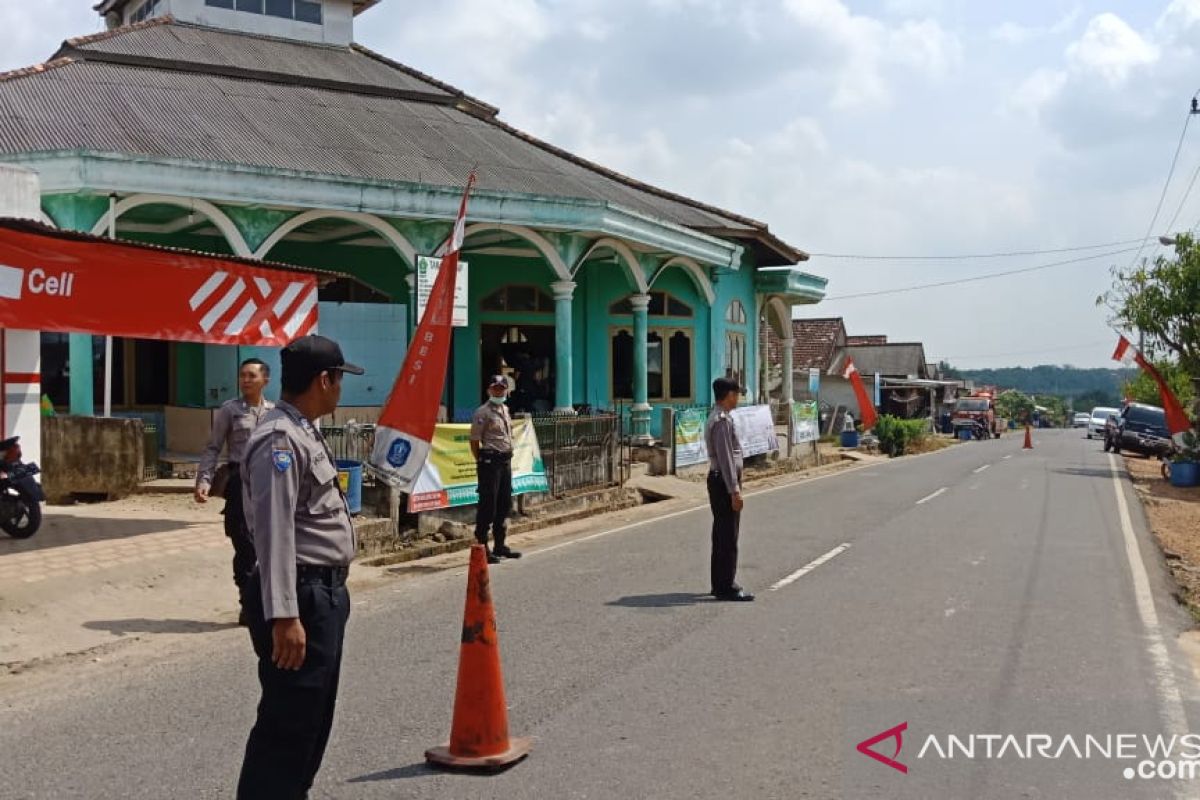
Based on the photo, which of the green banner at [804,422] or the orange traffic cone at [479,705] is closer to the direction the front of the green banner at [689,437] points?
the orange traffic cone

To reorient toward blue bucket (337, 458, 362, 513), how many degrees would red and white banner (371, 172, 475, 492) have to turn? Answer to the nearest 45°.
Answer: approximately 135° to its right

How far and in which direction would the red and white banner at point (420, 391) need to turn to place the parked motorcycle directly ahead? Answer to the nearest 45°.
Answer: approximately 90° to its right

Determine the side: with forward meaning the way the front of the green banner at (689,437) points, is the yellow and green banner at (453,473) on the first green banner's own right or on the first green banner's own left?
on the first green banner's own right

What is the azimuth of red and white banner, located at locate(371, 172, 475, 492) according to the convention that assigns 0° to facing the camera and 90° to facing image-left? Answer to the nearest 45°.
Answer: approximately 0°

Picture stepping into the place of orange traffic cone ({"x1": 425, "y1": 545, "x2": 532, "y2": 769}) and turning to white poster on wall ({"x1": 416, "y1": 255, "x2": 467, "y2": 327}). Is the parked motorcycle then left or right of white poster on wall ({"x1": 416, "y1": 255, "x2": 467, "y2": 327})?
left
